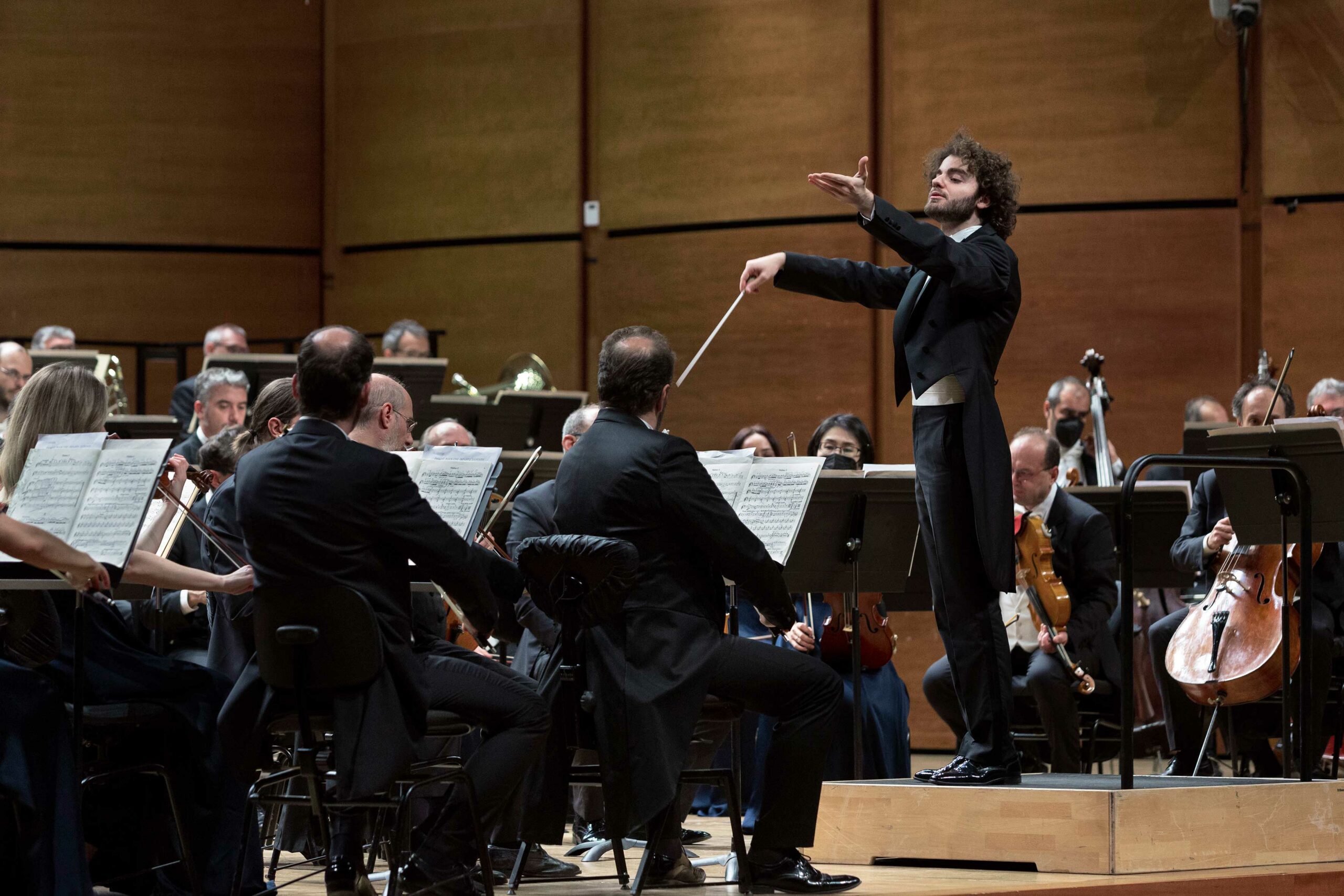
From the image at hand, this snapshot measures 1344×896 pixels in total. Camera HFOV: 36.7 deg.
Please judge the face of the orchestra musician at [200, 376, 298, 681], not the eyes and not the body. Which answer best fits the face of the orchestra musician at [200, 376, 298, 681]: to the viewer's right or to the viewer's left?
to the viewer's right

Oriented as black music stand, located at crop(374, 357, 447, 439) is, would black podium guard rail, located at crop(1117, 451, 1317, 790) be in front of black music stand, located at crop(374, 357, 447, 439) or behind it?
behind

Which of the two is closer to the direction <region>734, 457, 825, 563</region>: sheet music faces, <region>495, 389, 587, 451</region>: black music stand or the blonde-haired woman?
the blonde-haired woman

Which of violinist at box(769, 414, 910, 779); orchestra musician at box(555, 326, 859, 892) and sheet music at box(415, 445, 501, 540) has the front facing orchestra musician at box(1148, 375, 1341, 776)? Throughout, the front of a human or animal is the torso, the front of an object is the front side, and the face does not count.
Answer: orchestra musician at box(555, 326, 859, 892)

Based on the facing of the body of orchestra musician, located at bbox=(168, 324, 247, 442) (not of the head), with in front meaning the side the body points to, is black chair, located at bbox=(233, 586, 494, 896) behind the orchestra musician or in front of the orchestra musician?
in front

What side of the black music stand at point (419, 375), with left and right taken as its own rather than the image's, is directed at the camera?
back

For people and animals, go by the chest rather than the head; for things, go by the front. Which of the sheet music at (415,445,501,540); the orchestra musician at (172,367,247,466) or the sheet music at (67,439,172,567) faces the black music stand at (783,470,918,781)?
the orchestra musician

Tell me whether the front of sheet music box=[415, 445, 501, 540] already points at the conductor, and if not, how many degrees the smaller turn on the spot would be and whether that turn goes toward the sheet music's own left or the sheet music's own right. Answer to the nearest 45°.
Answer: approximately 135° to the sheet music's own left

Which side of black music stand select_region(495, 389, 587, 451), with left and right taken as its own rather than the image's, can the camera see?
back

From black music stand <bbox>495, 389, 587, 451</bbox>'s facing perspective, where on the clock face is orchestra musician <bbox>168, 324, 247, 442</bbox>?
The orchestra musician is roughly at 10 o'clock from the black music stand.

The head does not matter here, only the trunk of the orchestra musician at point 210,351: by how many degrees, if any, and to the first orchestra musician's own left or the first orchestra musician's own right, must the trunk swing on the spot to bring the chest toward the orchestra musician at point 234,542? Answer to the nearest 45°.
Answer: approximately 45° to the first orchestra musician's own right

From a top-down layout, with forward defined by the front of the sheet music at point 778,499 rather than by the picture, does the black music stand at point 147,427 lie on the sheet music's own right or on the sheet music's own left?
on the sheet music's own right

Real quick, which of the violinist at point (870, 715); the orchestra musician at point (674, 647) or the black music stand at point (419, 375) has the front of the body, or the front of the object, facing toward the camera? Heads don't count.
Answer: the violinist

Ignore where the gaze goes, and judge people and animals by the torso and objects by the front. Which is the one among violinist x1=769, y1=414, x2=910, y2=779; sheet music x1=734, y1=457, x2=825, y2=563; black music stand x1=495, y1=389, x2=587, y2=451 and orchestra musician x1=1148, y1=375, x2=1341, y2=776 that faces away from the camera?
the black music stand

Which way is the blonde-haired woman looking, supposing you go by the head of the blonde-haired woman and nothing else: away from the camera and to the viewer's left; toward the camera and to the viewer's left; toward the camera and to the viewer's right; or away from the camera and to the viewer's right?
away from the camera and to the viewer's right

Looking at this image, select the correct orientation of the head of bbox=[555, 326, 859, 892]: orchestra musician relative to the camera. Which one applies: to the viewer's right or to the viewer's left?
to the viewer's right

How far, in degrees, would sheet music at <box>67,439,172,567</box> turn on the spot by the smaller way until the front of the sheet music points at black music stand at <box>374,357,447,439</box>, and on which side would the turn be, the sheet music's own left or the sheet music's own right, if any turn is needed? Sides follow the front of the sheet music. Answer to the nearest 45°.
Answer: approximately 135° to the sheet music's own right

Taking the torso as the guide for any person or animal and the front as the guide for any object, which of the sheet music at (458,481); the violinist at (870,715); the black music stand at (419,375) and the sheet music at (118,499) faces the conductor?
the violinist
